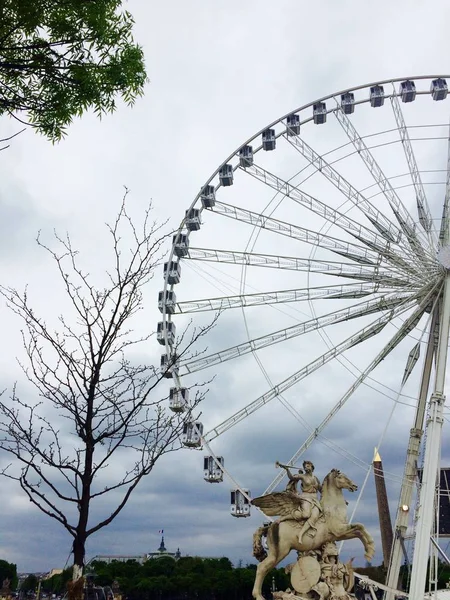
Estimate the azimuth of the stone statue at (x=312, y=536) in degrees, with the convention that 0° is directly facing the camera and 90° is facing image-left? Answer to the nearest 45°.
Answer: approximately 270°
